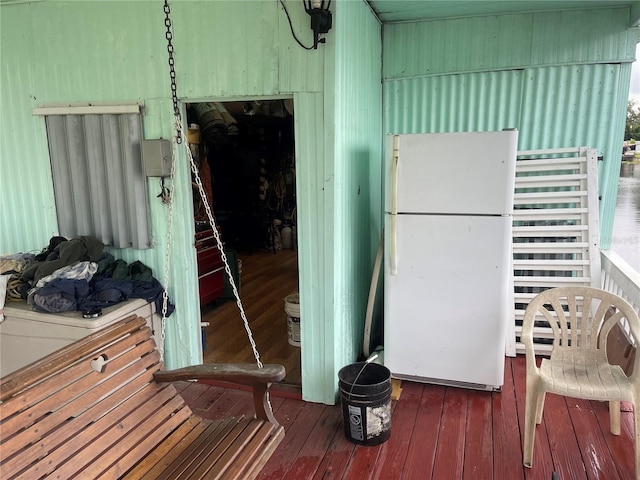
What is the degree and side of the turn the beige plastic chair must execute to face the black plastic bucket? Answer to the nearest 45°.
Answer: approximately 45° to its right

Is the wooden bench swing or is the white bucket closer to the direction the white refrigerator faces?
the wooden bench swing

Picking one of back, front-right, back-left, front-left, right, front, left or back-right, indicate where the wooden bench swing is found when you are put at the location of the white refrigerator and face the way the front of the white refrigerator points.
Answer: front-right

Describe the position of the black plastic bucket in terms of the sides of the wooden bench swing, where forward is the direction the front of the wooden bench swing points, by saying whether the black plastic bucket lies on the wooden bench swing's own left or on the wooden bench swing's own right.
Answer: on the wooden bench swing's own left

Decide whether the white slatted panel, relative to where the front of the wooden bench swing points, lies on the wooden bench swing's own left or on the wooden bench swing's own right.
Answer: on the wooden bench swing's own left

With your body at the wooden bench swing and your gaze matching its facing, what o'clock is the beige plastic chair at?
The beige plastic chair is roughly at 11 o'clock from the wooden bench swing.

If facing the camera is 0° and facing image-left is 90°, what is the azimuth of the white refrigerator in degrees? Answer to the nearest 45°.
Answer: approximately 0°

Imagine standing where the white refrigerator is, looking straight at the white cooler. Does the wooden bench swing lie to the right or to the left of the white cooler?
left

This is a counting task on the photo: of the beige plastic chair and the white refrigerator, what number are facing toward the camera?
2

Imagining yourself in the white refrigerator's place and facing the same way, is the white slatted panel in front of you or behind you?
behind

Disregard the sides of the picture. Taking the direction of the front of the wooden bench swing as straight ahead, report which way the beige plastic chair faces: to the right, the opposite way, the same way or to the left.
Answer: to the right

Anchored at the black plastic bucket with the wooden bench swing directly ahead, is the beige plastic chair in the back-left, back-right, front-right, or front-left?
back-left
